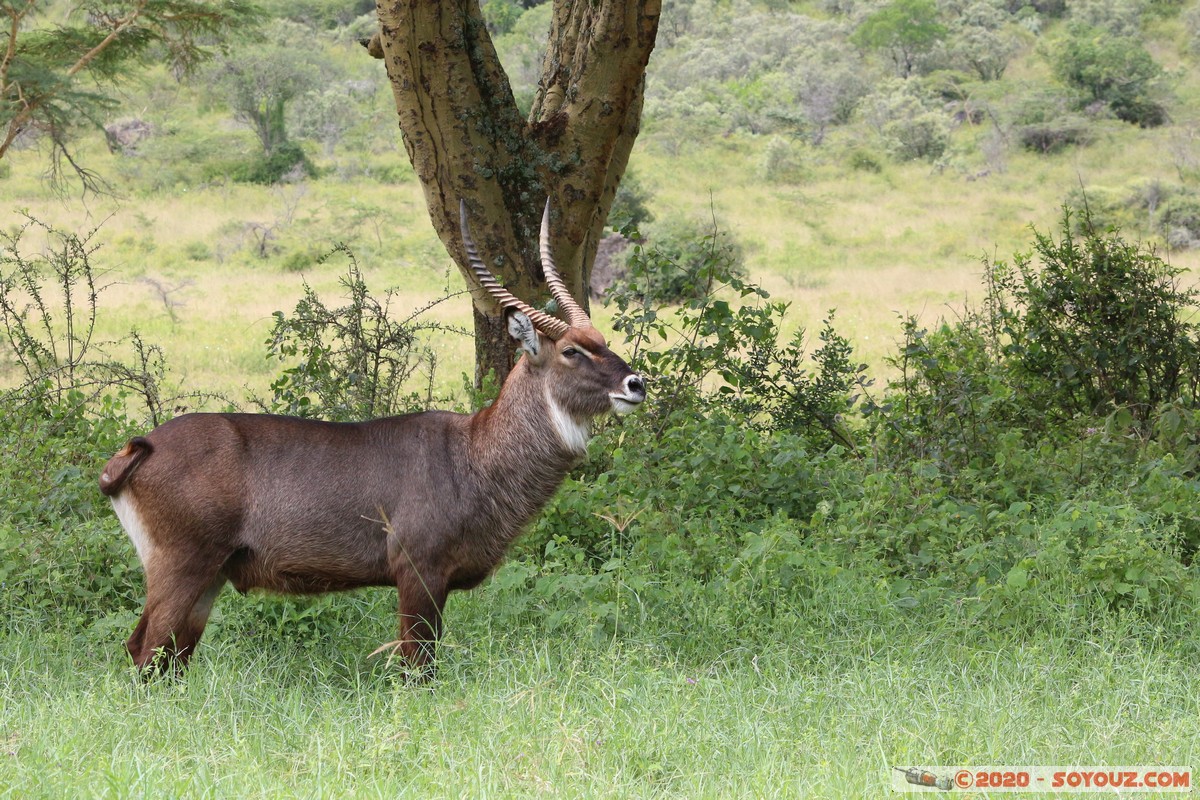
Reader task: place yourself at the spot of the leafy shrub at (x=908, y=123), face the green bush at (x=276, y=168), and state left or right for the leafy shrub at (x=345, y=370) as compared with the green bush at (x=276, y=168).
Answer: left

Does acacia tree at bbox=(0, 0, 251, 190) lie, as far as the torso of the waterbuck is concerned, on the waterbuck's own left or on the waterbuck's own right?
on the waterbuck's own left

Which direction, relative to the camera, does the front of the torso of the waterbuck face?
to the viewer's right

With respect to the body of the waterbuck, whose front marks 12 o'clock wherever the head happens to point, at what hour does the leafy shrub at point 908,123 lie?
The leafy shrub is roughly at 10 o'clock from the waterbuck.

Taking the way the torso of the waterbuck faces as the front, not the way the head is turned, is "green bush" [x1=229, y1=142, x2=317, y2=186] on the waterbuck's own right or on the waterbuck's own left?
on the waterbuck's own left

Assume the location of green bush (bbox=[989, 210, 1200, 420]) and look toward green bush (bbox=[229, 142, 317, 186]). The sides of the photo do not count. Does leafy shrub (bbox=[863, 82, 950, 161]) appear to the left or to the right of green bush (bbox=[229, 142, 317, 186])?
right

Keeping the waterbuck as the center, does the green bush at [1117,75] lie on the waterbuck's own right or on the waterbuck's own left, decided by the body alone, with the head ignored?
on the waterbuck's own left

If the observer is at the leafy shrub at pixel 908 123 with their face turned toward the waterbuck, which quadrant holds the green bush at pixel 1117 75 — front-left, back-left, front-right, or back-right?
back-left

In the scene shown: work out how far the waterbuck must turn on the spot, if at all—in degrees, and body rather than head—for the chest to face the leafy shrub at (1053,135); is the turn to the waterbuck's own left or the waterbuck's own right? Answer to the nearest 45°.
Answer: approximately 45° to the waterbuck's own left

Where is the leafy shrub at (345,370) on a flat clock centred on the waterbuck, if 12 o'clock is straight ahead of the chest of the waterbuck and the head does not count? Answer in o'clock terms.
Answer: The leafy shrub is roughly at 9 o'clock from the waterbuck.

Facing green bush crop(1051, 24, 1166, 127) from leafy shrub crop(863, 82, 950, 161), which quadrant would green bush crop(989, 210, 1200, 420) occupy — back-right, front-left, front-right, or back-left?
back-right
